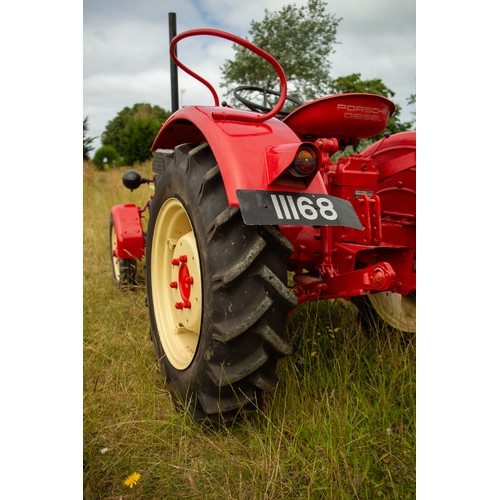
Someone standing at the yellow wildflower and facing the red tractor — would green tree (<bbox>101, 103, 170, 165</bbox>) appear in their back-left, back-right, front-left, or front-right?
front-left

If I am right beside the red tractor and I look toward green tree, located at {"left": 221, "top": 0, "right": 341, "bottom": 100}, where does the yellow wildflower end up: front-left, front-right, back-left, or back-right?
back-left

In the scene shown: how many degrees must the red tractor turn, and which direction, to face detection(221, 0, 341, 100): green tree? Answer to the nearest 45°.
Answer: approximately 45° to its right

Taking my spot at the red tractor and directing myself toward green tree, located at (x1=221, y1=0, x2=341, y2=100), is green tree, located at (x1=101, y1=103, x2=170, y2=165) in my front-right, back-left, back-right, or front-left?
front-left

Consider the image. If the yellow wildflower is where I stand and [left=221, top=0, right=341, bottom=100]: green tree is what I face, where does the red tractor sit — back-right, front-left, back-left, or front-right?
front-right

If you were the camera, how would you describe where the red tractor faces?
facing away from the viewer and to the left of the viewer

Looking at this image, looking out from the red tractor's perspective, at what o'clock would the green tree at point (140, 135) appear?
The green tree is roughly at 1 o'clock from the red tractor.
